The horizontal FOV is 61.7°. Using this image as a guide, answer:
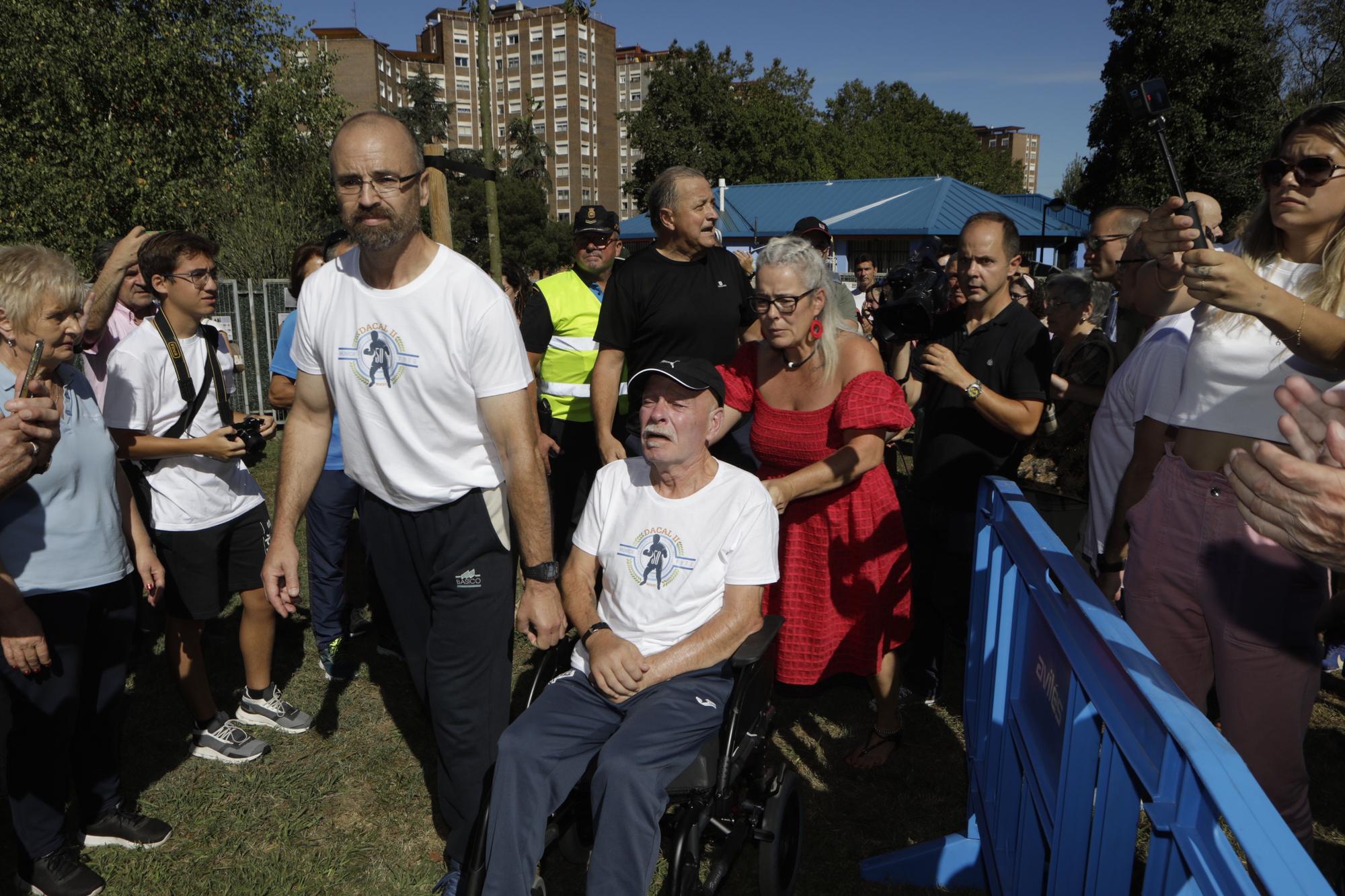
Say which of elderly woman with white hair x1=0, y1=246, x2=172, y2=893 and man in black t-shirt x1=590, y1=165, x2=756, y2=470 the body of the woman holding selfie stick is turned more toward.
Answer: the elderly woman with white hair

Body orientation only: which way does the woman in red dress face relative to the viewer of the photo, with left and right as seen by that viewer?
facing the viewer and to the left of the viewer

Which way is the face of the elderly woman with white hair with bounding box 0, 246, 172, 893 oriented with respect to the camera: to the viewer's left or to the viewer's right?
to the viewer's right

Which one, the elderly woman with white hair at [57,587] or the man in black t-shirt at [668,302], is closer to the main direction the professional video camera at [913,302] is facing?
the elderly woman with white hair

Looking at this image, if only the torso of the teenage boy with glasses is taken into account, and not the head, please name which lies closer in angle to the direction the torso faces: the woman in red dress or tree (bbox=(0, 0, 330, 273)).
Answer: the woman in red dress

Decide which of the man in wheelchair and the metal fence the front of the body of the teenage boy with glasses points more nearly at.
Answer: the man in wheelchair

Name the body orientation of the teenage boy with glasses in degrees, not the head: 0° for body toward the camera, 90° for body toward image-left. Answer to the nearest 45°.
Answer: approximately 315°

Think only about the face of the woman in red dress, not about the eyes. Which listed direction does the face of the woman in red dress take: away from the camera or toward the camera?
toward the camera

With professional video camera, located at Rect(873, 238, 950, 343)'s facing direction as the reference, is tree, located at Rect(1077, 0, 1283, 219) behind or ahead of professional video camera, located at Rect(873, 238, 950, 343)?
behind

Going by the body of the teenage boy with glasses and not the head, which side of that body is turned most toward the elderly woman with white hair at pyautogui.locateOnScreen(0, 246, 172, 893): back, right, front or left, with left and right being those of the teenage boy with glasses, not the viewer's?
right

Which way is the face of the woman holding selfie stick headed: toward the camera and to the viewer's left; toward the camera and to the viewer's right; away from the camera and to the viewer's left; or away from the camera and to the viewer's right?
toward the camera and to the viewer's left

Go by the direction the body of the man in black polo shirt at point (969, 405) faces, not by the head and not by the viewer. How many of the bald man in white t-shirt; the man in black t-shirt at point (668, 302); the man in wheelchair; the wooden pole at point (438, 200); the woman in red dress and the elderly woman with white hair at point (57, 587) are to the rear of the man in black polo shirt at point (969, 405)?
0

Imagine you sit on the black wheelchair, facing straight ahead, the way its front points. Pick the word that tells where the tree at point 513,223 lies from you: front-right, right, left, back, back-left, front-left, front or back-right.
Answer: back-right

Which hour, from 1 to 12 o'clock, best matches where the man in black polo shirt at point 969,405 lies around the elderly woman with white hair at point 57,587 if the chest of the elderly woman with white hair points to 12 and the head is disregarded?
The man in black polo shirt is roughly at 11 o'clock from the elderly woman with white hair.

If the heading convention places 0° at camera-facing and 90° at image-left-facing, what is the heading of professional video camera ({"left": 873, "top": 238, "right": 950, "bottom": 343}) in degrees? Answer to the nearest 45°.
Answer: approximately 45°

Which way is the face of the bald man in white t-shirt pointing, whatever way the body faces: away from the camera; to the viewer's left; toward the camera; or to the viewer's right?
toward the camera

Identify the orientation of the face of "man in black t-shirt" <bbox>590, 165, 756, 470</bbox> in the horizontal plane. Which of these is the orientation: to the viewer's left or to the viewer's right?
to the viewer's right

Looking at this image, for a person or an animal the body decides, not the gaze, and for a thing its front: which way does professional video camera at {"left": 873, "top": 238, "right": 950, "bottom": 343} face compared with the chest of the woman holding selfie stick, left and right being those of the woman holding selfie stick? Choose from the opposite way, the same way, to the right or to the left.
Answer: the same way

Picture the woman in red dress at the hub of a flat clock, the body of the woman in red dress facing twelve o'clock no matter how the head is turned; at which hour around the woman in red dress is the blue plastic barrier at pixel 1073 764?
The blue plastic barrier is roughly at 10 o'clock from the woman in red dress.
